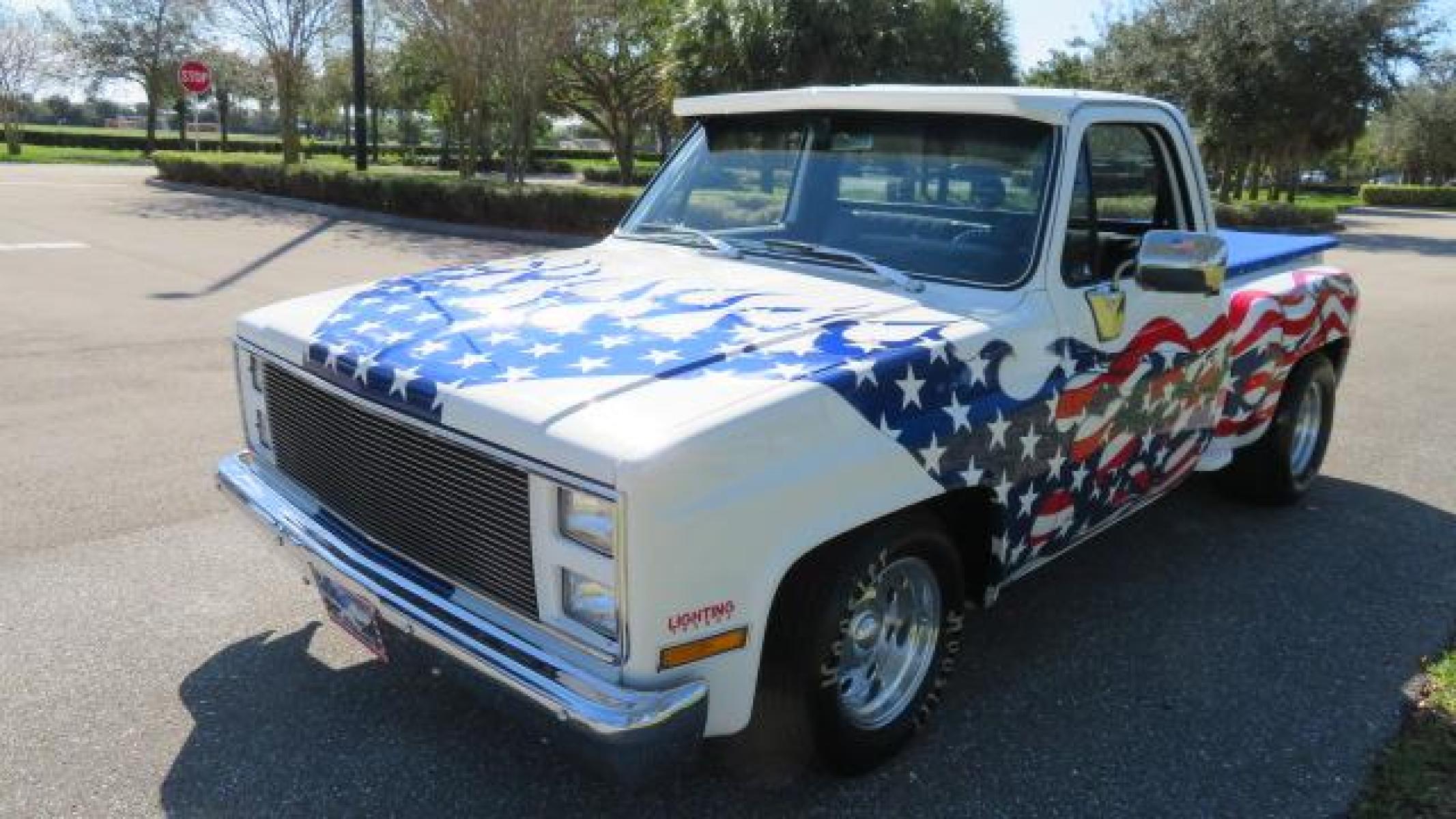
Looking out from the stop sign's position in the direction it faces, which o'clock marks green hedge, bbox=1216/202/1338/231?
The green hedge is roughly at 10 o'clock from the stop sign.

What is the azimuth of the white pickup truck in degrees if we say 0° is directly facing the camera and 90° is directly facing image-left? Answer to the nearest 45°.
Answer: approximately 45°

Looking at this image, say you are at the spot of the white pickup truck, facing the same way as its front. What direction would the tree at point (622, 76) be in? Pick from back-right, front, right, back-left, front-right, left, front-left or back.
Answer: back-right

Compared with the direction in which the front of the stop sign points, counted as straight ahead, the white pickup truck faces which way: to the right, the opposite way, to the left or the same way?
to the right

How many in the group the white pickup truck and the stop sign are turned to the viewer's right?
0

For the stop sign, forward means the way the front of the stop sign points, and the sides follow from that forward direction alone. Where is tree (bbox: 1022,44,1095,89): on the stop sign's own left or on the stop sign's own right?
on the stop sign's own left

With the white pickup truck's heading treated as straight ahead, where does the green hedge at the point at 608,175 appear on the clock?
The green hedge is roughly at 4 o'clock from the white pickup truck.

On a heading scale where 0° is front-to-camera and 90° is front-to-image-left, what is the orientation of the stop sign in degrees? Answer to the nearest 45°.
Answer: approximately 0°

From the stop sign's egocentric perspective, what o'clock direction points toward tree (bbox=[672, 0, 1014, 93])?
The tree is roughly at 10 o'clock from the stop sign.

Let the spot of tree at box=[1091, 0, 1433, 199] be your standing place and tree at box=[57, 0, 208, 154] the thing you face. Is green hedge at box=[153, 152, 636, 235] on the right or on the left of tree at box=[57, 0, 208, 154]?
left
